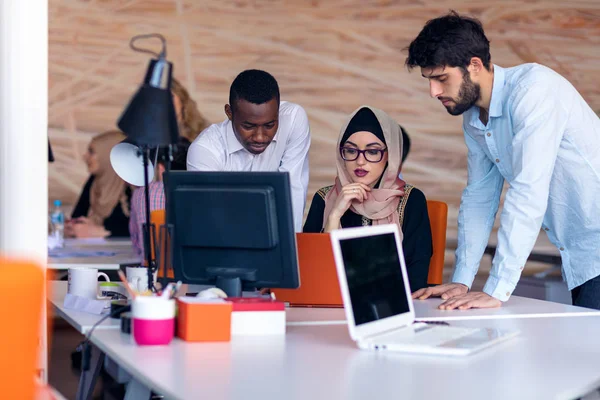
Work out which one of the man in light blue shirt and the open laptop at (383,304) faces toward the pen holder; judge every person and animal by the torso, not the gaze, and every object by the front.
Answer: the man in light blue shirt

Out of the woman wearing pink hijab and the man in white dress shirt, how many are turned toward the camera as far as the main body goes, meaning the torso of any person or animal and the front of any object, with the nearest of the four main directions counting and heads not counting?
2

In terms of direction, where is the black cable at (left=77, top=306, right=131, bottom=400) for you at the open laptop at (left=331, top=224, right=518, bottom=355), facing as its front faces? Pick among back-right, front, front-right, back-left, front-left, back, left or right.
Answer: back-right

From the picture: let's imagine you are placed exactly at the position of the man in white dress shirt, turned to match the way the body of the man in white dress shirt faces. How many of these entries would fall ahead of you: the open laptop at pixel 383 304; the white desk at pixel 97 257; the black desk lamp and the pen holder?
3

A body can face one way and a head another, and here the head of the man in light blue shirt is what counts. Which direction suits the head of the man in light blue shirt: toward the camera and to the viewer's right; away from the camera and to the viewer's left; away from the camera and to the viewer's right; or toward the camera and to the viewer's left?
toward the camera and to the viewer's left

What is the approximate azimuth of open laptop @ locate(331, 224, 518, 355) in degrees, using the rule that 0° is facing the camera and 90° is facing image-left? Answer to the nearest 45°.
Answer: approximately 315°

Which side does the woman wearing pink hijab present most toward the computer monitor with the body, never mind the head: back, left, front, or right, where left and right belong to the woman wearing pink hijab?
front

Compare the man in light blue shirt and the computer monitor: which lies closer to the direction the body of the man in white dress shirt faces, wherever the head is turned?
the computer monitor

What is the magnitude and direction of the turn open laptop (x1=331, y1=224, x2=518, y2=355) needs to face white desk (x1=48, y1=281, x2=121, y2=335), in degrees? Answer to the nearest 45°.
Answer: approximately 135° to its right

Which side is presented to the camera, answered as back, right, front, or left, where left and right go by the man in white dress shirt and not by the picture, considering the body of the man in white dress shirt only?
front

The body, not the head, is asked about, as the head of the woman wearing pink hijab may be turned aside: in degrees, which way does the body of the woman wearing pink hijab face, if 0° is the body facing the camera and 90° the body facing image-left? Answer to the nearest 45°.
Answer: approximately 0°
